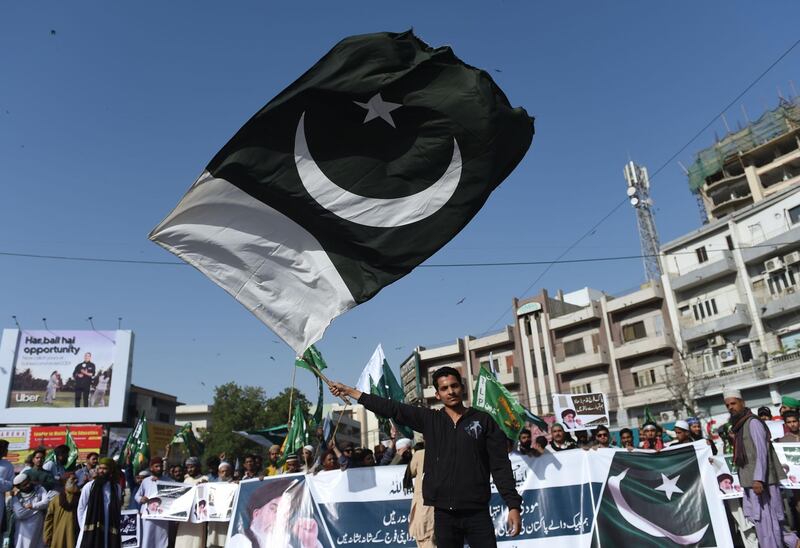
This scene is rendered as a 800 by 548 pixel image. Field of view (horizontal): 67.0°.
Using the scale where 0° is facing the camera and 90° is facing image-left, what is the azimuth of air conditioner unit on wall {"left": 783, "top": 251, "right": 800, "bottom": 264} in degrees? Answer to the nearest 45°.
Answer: approximately 45°

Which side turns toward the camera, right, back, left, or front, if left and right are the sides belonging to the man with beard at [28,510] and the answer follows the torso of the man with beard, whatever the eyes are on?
front

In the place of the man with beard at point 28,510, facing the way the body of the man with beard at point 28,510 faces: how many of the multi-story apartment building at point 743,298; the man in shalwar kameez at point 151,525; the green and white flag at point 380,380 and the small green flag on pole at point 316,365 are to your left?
4

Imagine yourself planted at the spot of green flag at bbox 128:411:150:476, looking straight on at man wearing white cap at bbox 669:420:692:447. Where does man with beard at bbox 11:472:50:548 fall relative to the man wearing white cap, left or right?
right

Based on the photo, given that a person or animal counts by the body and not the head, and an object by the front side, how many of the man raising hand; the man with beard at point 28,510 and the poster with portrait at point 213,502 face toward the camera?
3

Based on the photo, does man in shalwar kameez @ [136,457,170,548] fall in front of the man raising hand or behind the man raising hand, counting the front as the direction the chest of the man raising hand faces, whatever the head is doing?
behind

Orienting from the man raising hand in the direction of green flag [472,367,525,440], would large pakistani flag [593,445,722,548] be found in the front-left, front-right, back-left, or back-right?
front-right

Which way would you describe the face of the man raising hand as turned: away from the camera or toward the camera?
toward the camera

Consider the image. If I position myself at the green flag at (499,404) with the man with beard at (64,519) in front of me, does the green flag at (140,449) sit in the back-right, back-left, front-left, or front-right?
front-right

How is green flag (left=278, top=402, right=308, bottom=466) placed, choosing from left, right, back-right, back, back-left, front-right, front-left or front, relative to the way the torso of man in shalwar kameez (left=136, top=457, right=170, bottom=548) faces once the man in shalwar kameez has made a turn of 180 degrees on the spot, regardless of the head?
right

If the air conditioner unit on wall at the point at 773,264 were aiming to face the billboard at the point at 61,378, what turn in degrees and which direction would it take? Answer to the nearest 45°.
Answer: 0° — it already faces it

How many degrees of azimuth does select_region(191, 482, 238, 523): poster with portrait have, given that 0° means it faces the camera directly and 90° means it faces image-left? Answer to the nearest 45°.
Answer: approximately 0°

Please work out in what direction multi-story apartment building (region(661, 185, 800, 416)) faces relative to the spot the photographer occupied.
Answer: facing the viewer and to the left of the viewer
